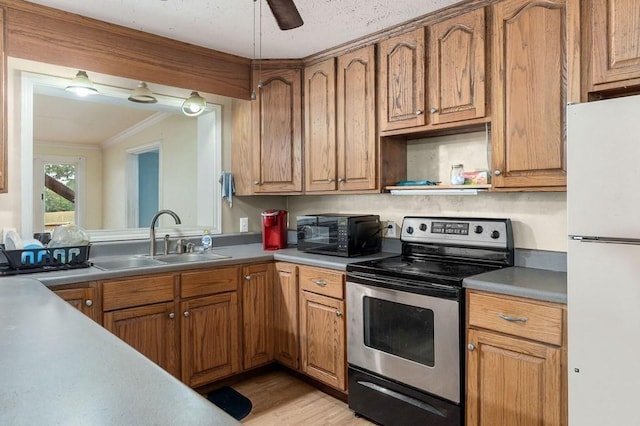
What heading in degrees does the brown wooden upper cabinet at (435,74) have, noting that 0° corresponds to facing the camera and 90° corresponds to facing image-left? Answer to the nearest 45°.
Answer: approximately 45°

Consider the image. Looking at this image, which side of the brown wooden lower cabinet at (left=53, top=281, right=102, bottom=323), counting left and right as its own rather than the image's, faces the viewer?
front

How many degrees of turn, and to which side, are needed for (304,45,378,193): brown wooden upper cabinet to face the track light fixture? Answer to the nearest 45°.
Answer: approximately 45° to its right

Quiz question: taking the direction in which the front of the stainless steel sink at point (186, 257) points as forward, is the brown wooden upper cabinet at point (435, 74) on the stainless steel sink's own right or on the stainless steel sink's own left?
on the stainless steel sink's own left

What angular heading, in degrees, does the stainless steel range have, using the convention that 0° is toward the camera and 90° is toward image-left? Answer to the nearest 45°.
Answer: approximately 45°

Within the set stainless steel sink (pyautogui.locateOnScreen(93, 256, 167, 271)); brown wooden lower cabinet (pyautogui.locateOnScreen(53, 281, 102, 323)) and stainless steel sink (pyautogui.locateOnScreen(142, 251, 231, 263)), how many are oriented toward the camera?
3

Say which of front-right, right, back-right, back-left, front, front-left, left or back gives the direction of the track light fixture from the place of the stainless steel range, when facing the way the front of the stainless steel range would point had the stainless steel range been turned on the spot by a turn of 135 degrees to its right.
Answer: left

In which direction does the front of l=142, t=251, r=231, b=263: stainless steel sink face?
toward the camera

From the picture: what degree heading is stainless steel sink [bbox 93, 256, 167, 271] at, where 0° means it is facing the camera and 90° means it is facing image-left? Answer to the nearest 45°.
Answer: approximately 0°

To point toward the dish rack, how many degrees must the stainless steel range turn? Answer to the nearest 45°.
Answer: approximately 45° to its right

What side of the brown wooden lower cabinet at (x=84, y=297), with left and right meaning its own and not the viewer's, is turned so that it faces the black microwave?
left

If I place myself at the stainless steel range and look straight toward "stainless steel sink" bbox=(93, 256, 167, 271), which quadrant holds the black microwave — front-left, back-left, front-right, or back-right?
front-right

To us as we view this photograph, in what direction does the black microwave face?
facing the viewer and to the left of the viewer

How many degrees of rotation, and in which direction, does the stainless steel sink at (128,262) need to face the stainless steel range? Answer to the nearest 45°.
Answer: approximately 45° to its left
